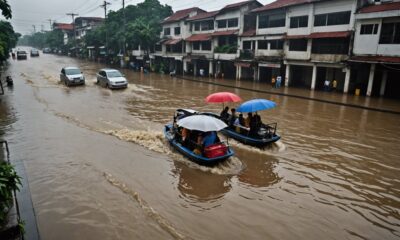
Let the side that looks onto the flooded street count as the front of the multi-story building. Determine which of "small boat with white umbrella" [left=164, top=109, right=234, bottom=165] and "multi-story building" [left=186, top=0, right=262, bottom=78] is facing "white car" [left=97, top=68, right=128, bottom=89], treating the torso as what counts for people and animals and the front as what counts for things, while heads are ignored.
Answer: the multi-story building

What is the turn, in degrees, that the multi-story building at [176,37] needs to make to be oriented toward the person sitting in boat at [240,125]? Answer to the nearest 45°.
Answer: approximately 45° to its left

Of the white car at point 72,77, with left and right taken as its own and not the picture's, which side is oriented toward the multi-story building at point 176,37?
left

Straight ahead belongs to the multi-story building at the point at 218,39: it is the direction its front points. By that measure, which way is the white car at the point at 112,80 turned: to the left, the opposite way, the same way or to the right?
to the left
